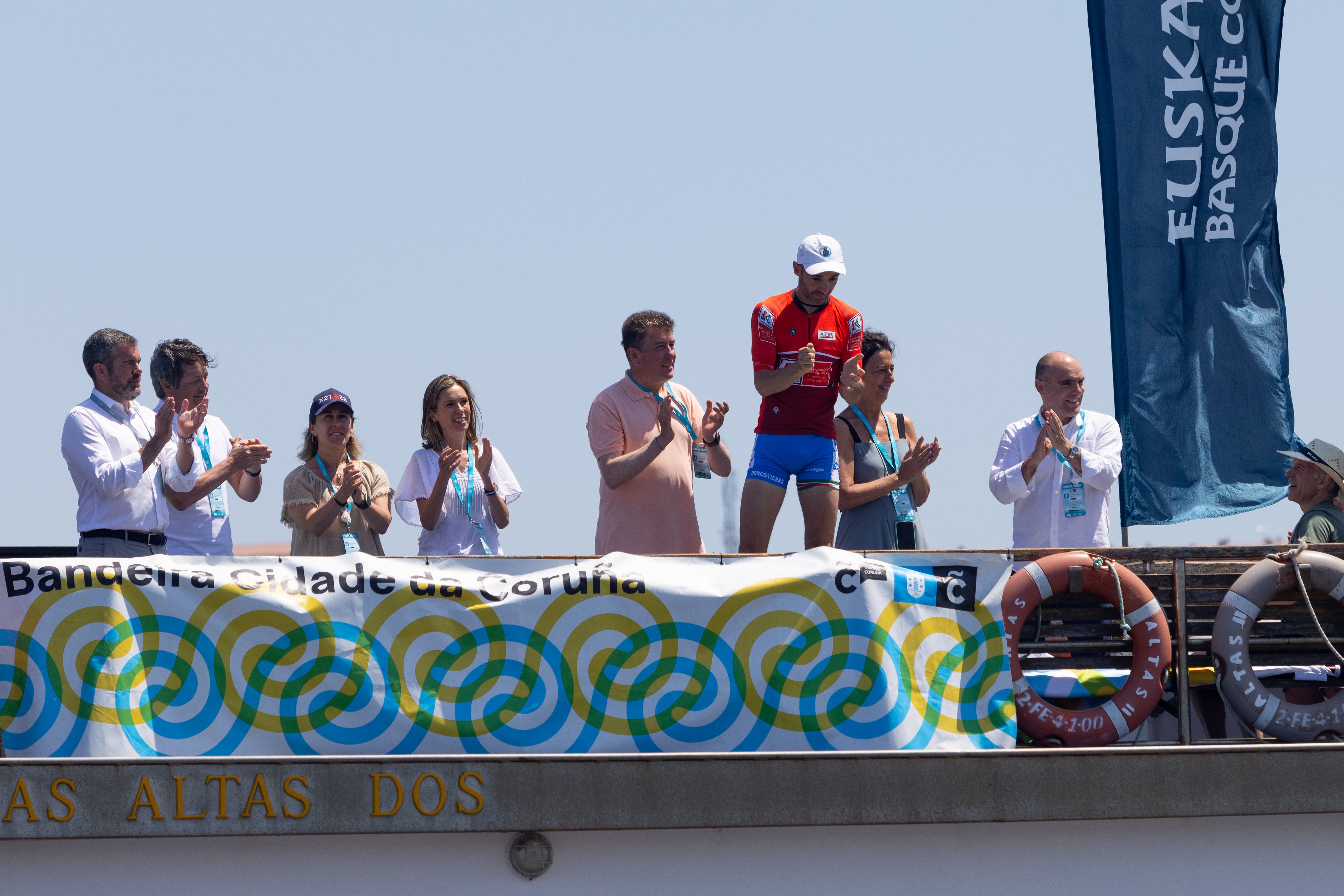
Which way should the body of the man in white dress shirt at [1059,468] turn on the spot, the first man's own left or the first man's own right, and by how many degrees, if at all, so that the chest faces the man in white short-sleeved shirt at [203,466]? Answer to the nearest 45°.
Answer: approximately 90° to the first man's own right

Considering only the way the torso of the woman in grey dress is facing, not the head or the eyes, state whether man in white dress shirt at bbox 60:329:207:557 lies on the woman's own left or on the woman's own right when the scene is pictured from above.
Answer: on the woman's own right

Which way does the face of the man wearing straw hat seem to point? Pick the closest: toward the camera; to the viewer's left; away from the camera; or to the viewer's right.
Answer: to the viewer's left

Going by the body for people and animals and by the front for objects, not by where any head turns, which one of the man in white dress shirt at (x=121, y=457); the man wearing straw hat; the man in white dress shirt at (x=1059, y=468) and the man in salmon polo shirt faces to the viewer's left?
the man wearing straw hat

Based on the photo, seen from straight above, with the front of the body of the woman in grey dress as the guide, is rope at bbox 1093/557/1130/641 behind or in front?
in front

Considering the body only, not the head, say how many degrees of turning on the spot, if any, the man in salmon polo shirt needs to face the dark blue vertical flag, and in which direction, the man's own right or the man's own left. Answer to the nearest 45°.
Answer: approximately 90° to the man's own left

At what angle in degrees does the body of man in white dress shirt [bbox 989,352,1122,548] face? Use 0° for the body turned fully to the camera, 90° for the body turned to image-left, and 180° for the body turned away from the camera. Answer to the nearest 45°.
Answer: approximately 0°

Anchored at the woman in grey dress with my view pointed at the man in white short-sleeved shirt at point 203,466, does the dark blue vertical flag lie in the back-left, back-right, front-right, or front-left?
back-right

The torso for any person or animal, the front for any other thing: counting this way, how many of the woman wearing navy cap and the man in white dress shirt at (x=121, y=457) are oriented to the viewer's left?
0

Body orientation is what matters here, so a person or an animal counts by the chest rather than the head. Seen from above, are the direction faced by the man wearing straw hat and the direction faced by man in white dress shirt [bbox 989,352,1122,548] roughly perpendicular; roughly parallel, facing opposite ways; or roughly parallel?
roughly perpendicular

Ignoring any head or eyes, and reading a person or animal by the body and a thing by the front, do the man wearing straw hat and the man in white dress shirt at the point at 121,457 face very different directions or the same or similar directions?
very different directions
